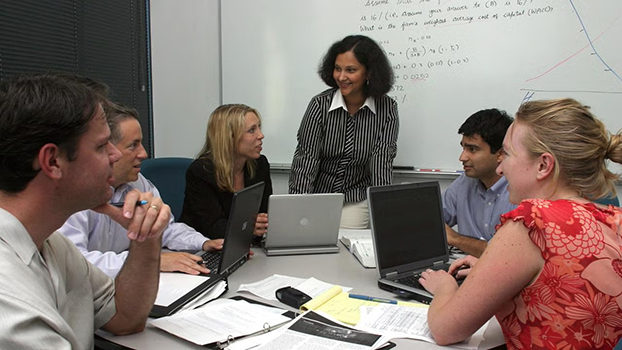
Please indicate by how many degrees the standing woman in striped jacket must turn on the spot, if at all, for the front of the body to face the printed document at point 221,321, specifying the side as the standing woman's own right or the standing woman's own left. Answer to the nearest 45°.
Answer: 0° — they already face it

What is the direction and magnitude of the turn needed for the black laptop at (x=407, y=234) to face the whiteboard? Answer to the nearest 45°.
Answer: approximately 135° to its left

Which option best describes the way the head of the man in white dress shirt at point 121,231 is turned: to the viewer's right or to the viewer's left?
to the viewer's right

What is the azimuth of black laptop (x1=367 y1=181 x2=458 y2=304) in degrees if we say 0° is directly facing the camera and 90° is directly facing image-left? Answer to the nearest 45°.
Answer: approximately 315°

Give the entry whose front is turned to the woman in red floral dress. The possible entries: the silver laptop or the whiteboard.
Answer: the whiteboard

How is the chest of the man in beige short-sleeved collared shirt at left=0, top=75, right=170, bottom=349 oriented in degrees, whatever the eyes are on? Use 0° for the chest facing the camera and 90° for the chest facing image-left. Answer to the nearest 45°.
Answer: approximately 270°

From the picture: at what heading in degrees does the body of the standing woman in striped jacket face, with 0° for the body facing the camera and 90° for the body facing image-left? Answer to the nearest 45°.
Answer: approximately 0°

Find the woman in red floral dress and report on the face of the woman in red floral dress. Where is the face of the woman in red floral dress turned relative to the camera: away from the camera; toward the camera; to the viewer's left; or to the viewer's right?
to the viewer's left

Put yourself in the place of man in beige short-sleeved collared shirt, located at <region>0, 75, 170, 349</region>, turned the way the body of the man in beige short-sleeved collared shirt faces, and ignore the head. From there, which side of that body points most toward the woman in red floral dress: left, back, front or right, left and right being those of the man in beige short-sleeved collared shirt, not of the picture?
front

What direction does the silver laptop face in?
away from the camera
